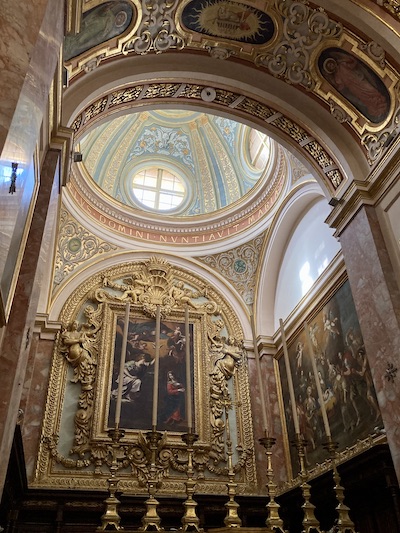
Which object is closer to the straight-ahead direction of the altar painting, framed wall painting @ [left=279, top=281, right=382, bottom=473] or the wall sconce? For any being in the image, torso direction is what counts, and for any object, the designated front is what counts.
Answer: the wall sconce

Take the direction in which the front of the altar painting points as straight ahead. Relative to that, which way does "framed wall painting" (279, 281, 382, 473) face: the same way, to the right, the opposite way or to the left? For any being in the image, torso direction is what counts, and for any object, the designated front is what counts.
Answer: to the right

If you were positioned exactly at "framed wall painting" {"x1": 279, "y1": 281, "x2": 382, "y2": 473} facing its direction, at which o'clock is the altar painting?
The altar painting is roughly at 2 o'clock from the framed wall painting.

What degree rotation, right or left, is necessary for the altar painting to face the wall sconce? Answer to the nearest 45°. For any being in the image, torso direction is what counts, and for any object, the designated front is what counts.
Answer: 0° — it already faces it

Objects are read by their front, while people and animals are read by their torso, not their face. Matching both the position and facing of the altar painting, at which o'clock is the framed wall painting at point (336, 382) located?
The framed wall painting is roughly at 10 o'clock from the altar painting.

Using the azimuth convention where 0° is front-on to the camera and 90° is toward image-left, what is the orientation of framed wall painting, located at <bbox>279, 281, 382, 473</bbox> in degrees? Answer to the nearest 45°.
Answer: approximately 45°
